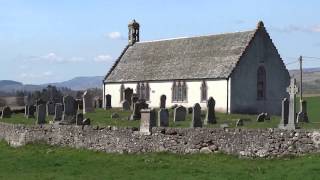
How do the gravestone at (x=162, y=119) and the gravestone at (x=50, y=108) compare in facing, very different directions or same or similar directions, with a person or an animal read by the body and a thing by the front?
same or similar directions

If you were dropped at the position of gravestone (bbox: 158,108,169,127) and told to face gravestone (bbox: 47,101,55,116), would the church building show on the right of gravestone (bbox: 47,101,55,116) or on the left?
right

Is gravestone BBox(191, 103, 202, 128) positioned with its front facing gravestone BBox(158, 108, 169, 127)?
no

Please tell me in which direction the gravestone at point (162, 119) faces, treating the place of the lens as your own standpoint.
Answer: facing the viewer and to the right of the viewer

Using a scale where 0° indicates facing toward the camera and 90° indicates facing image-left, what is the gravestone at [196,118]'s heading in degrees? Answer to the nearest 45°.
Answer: approximately 315°

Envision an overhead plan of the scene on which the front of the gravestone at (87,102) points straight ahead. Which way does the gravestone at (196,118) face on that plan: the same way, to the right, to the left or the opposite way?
the same way

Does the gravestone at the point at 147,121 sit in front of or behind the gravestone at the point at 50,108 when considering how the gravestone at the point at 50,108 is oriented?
in front

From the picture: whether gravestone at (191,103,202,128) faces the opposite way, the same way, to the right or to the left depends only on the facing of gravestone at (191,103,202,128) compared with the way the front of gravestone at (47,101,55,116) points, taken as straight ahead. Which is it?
the same way

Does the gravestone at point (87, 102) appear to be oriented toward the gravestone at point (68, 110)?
no

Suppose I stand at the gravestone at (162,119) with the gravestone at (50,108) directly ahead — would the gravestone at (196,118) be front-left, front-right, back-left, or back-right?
back-right

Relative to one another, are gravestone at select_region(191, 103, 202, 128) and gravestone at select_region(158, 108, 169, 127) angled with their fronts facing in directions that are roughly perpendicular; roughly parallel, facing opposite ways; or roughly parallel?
roughly parallel

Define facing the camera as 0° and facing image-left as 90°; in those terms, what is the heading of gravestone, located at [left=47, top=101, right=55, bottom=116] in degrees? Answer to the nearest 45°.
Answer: approximately 315°

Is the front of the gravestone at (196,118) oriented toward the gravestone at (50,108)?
no

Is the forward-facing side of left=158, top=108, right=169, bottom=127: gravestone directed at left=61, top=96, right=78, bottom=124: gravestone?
no
